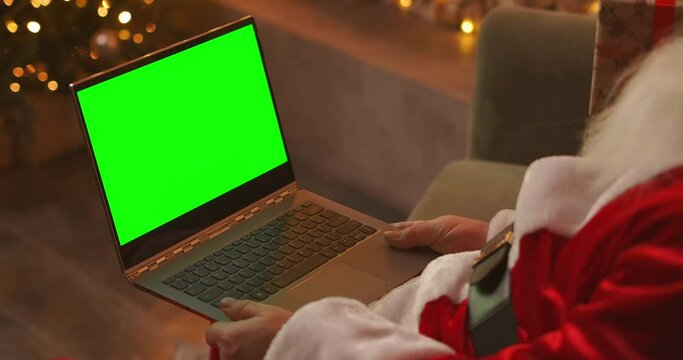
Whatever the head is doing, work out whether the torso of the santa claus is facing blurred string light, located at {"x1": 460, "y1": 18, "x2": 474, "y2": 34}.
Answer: no

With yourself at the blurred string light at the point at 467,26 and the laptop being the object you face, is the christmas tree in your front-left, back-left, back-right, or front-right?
front-right

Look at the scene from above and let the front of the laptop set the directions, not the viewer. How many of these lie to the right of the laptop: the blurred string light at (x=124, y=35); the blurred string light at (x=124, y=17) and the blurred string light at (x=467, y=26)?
0

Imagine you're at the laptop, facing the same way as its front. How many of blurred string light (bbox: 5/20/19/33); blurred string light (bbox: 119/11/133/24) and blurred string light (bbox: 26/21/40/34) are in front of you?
0

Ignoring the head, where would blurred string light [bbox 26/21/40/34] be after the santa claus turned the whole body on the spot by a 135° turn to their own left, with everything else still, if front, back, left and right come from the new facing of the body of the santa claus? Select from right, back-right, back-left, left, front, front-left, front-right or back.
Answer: back

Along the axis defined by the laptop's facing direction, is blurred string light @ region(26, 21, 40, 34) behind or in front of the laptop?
behind

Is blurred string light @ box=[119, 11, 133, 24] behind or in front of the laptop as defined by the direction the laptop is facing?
behind

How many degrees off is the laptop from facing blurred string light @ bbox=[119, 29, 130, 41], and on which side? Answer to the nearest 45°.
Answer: approximately 135° to its left

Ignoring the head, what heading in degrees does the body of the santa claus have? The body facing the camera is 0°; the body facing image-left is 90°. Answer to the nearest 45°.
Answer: approximately 90°

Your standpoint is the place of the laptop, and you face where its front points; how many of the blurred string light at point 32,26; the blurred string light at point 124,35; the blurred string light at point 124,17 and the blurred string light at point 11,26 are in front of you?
0

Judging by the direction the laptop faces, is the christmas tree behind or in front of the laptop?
behind

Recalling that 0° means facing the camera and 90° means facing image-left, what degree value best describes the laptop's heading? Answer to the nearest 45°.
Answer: approximately 315°

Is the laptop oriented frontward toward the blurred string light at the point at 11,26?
no

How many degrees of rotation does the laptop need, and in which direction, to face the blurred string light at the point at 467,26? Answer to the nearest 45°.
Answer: approximately 90° to its left
